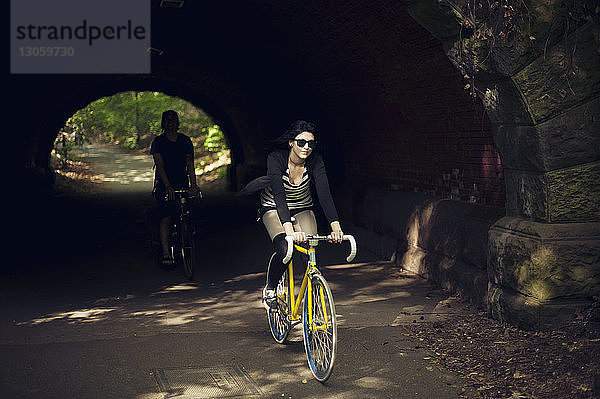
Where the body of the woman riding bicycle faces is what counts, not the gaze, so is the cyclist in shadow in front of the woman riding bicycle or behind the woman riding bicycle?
behind

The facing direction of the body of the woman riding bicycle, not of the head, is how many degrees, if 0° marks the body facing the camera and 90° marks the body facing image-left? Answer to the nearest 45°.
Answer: approximately 315°

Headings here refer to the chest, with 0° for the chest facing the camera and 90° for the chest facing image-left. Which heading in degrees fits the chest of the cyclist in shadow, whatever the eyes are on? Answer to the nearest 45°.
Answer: approximately 0°

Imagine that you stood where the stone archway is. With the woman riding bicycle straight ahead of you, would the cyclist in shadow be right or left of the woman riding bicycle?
right

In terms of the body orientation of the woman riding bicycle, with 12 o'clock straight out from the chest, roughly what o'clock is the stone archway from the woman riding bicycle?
The stone archway is roughly at 8 o'clock from the woman riding bicycle.
